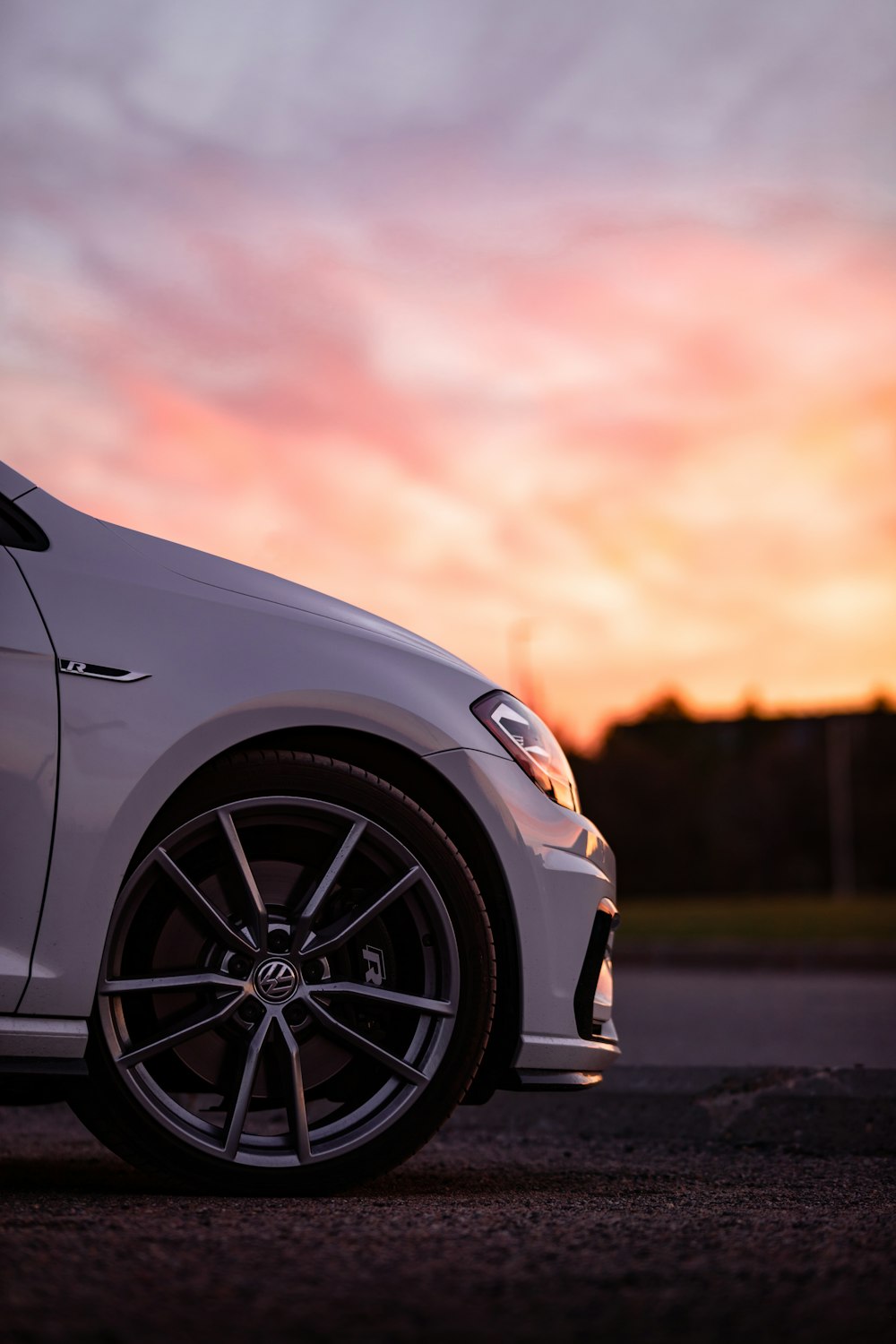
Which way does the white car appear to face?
to the viewer's right
